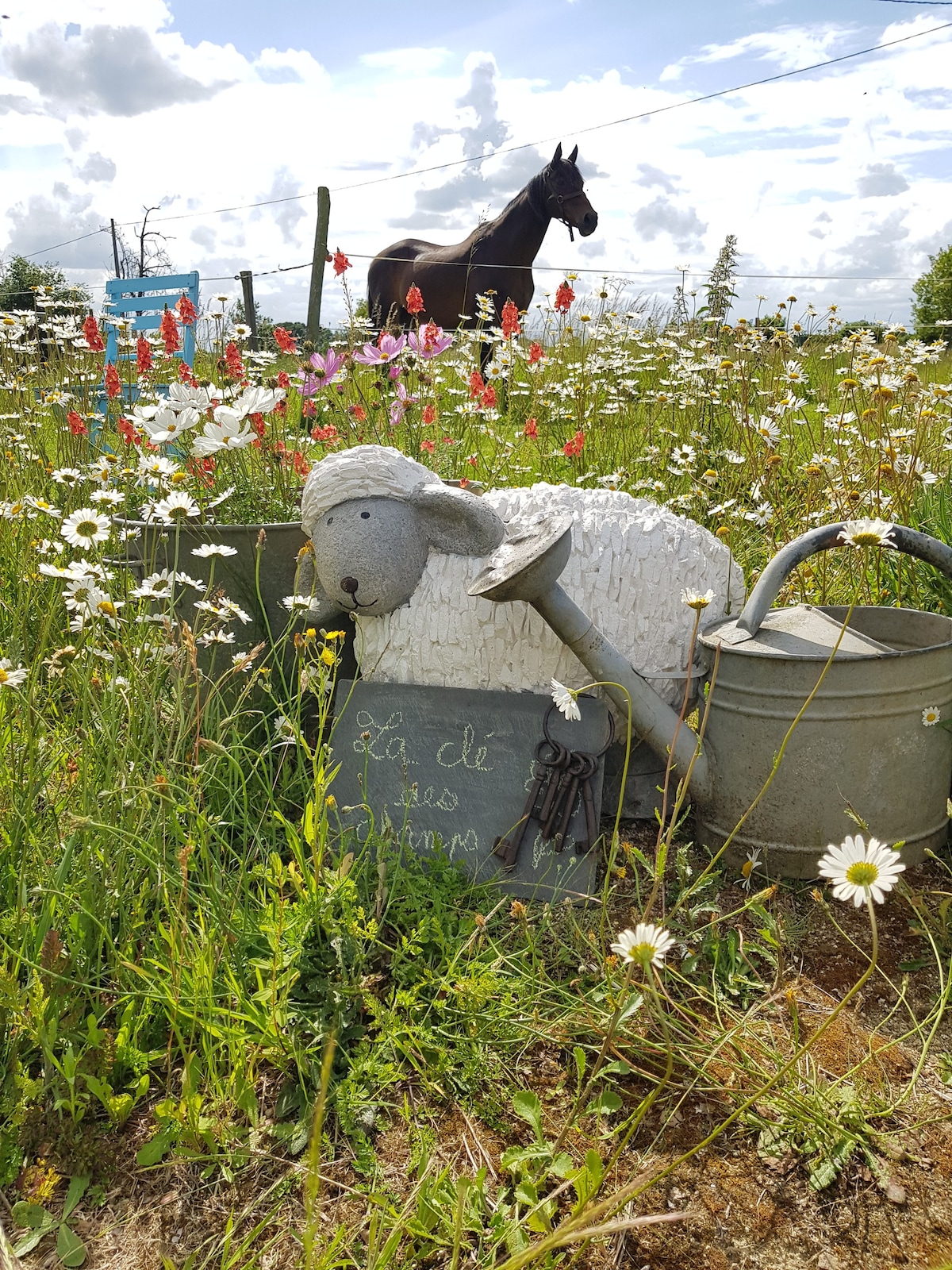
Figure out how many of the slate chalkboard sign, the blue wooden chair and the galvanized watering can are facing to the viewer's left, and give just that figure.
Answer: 1

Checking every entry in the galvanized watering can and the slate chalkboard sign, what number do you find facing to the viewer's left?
1

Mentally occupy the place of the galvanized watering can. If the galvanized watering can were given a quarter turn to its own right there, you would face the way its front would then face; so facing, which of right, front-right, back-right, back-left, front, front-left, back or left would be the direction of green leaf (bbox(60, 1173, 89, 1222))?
back-left

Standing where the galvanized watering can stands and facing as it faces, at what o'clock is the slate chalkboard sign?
The slate chalkboard sign is roughly at 12 o'clock from the galvanized watering can.

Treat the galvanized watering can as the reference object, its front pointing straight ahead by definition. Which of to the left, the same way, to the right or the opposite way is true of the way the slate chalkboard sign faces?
to the left

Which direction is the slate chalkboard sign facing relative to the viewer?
toward the camera

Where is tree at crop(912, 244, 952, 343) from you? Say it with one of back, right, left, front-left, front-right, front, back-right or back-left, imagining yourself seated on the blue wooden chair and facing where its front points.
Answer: back-left

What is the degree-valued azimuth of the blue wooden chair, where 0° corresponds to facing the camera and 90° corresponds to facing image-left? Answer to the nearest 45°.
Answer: approximately 0°

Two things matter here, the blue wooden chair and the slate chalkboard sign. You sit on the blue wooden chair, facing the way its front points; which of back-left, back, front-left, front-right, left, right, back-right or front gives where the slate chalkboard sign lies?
front

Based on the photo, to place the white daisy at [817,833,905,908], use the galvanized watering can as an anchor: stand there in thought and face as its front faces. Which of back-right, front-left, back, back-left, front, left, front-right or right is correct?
left

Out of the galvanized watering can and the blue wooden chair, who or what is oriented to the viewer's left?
the galvanized watering can

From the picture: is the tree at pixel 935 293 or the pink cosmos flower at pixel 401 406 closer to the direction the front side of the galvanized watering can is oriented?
the pink cosmos flower

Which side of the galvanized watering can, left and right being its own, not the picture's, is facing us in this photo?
left

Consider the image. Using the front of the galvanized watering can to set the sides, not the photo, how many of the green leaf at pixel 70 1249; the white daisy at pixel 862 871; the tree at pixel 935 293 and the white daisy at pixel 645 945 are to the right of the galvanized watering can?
1
